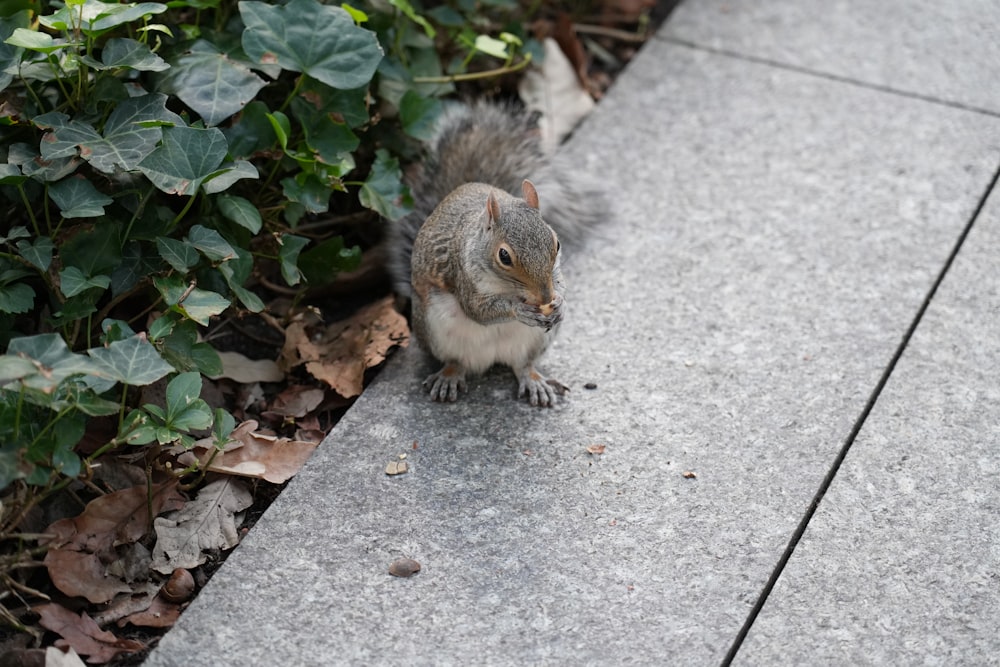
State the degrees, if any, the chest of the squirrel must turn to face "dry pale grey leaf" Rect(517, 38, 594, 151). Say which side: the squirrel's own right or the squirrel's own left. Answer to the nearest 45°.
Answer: approximately 135° to the squirrel's own left

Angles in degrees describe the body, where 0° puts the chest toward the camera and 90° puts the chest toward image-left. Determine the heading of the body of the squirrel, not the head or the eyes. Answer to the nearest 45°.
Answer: approximately 315°

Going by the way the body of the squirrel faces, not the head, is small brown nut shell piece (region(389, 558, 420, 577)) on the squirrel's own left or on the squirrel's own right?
on the squirrel's own right

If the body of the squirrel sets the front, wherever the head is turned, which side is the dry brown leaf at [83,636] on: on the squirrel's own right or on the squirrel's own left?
on the squirrel's own right

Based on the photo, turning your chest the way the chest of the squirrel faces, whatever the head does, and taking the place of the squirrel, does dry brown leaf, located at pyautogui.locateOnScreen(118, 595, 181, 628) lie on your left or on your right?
on your right

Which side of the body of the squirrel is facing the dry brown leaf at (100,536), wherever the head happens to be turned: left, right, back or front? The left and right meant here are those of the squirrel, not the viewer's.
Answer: right

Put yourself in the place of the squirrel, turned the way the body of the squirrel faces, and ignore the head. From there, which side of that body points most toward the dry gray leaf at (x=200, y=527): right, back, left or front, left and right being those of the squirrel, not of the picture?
right
